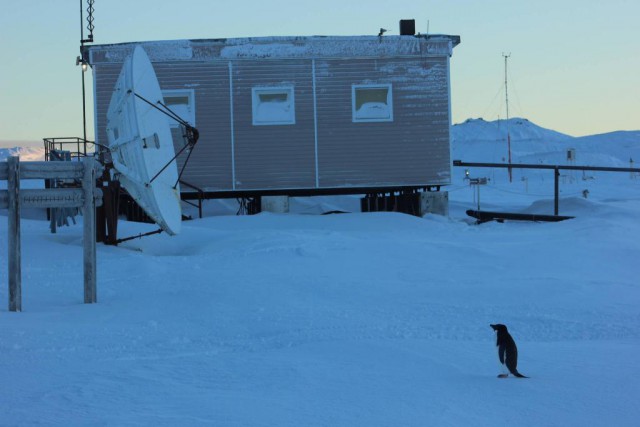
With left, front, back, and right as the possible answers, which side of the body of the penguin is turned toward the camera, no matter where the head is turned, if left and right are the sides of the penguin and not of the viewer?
left

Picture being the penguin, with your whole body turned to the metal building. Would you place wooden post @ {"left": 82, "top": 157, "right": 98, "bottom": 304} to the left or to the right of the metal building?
left

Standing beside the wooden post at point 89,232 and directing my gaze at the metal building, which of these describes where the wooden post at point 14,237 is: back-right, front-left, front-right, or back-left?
back-left

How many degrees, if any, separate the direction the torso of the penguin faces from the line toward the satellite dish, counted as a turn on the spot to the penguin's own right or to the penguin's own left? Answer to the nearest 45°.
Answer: approximately 45° to the penguin's own right

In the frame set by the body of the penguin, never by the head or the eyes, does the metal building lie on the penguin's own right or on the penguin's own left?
on the penguin's own right

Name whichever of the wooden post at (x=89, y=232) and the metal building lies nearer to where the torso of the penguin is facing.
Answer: the wooden post
